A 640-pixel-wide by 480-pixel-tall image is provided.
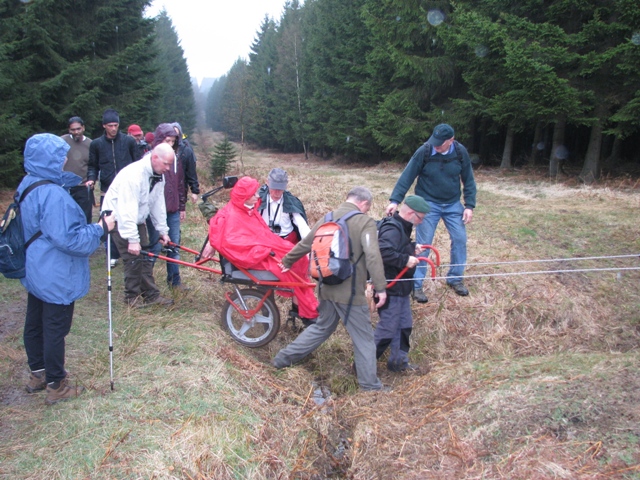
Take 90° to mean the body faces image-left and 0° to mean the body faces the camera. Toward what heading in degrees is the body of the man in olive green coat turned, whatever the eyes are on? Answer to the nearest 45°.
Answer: approximately 225°

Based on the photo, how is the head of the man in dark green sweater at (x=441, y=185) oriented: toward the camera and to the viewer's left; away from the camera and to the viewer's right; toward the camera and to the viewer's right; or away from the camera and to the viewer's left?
toward the camera and to the viewer's left

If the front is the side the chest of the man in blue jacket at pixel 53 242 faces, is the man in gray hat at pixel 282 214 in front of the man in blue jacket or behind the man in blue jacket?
in front

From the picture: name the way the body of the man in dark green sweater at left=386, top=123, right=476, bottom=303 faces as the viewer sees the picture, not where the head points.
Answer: toward the camera

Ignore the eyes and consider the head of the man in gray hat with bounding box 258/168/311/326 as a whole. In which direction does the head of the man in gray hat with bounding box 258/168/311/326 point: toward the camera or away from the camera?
toward the camera

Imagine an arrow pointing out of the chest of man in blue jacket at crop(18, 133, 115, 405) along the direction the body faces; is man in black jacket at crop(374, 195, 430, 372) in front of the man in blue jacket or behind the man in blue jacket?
in front

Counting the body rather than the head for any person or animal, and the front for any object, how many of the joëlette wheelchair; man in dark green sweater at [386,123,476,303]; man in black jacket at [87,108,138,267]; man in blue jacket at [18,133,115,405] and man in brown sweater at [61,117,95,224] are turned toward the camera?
3

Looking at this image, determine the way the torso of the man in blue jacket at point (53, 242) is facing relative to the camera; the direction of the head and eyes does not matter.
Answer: to the viewer's right

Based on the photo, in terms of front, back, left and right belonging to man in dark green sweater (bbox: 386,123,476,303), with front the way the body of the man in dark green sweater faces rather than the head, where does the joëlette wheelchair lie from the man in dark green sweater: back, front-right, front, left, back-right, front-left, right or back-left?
front-right

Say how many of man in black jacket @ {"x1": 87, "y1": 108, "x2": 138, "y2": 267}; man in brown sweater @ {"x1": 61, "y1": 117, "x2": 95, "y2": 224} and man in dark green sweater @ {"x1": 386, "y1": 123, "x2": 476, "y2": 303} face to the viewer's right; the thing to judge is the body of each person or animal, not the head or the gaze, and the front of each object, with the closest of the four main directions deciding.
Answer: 0

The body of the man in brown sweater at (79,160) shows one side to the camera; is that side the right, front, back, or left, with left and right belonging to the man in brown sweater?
front

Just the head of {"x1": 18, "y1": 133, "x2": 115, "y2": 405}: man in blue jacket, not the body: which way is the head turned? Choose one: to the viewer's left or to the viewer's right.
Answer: to the viewer's right

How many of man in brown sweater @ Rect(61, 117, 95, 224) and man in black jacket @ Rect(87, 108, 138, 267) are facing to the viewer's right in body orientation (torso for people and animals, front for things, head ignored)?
0

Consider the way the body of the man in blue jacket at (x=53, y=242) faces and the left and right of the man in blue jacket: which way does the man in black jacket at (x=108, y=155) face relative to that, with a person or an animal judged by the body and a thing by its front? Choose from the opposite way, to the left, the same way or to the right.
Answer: to the right

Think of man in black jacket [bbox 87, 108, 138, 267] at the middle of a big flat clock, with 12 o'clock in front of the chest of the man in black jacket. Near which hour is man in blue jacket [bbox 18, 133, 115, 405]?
The man in blue jacket is roughly at 12 o'clock from the man in black jacket.
